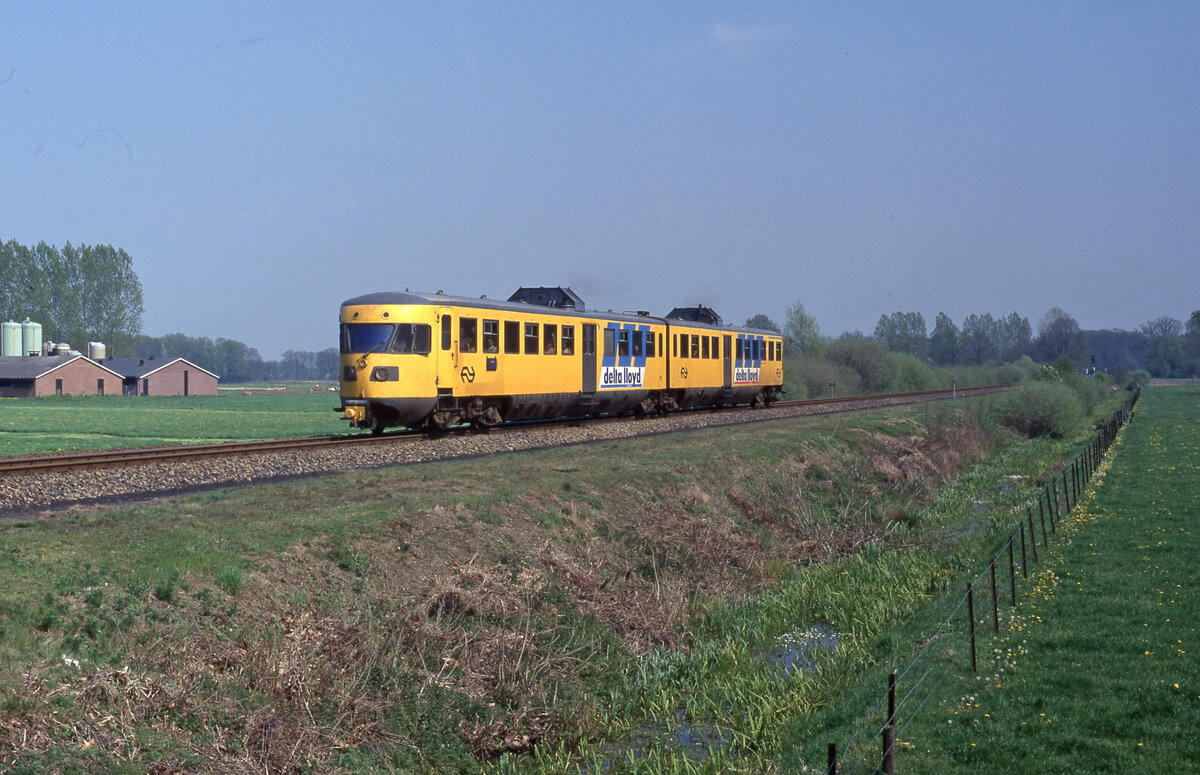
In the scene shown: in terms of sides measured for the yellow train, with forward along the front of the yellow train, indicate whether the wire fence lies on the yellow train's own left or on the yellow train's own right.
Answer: on the yellow train's own left

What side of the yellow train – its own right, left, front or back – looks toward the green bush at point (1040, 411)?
back

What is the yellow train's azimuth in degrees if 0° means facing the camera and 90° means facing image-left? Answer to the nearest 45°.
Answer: approximately 45°

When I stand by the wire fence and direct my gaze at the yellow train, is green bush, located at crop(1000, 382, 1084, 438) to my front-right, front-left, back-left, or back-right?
front-right
